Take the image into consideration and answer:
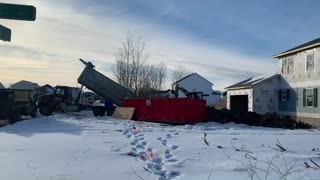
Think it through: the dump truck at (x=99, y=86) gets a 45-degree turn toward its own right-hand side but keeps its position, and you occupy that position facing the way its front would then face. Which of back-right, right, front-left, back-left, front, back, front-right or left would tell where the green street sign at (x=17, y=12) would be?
back-left

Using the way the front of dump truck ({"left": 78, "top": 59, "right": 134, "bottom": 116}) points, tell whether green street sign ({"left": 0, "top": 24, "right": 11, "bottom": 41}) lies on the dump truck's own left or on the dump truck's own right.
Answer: on the dump truck's own left

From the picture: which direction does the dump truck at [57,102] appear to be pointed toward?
to the viewer's left

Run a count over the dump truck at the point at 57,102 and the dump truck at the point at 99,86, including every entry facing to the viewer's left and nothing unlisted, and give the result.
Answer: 2

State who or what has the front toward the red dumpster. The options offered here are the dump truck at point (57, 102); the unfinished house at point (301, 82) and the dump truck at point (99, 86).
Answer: the unfinished house

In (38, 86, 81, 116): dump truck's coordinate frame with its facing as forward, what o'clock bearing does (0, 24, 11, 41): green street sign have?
The green street sign is roughly at 9 o'clock from the dump truck.

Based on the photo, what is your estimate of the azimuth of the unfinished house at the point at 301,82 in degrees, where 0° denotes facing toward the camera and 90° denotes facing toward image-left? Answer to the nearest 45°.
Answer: approximately 45°

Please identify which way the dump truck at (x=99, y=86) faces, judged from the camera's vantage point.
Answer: facing to the left of the viewer

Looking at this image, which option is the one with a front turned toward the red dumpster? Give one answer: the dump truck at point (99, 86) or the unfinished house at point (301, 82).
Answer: the unfinished house
